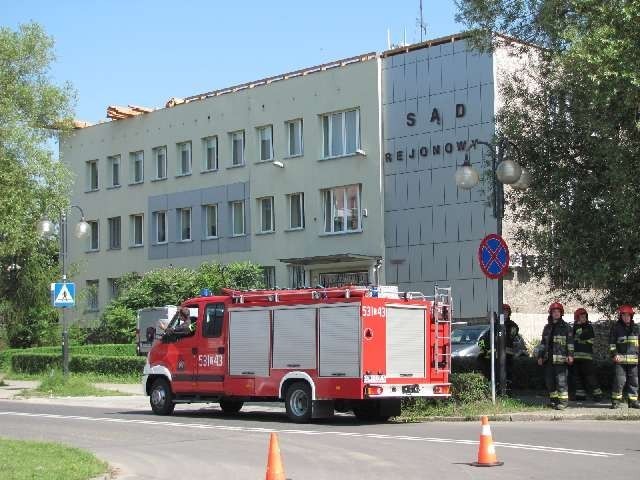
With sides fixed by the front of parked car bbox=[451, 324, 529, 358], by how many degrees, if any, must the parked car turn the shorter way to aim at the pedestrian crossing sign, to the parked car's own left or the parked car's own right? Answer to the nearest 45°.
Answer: approximately 45° to the parked car's own right

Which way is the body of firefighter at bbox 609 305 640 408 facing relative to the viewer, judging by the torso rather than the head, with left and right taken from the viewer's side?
facing the viewer

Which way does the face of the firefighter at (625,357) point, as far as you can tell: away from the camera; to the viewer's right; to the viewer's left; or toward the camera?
toward the camera

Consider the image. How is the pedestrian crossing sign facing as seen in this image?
toward the camera

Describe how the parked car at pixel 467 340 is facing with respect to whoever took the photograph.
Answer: facing the viewer and to the left of the viewer

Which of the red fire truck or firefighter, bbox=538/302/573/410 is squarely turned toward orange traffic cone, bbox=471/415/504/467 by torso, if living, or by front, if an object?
the firefighter

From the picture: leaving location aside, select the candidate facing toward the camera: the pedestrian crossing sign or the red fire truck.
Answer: the pedestrian crossing sign

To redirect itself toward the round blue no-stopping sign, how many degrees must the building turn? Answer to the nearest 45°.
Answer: approximately 45° to its left

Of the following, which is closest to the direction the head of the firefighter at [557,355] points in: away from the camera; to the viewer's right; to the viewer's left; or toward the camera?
toward the camera

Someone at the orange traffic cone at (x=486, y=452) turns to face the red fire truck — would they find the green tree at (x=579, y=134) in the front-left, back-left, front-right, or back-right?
front-right

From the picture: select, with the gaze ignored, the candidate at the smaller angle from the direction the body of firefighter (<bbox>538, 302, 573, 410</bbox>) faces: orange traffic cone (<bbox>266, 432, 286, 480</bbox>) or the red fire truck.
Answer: the orange traffic cone
